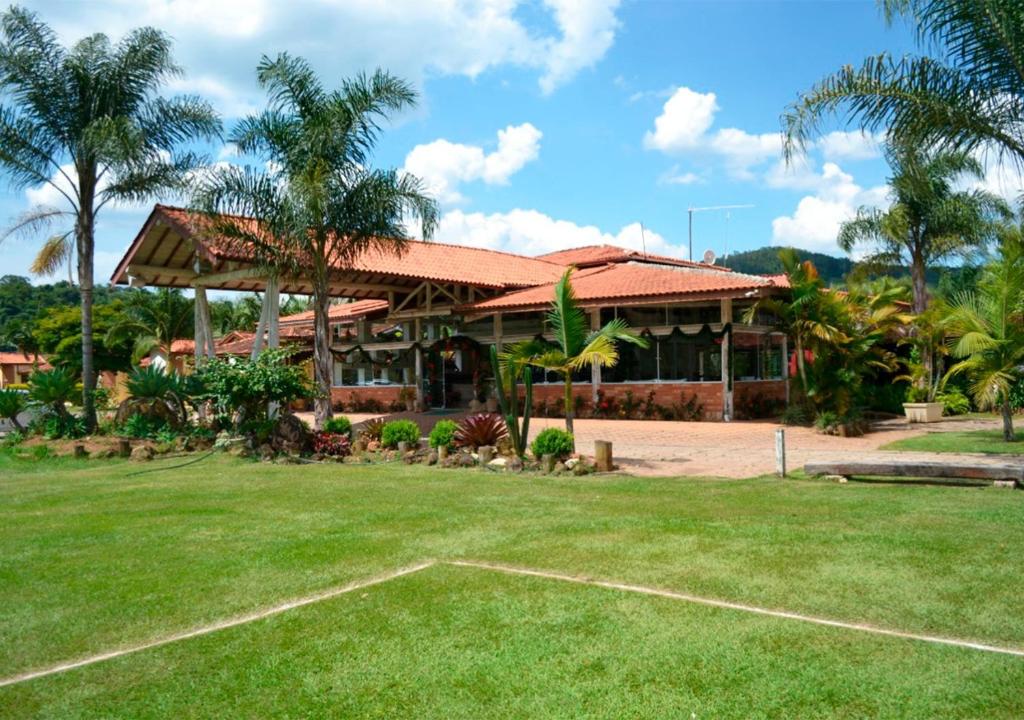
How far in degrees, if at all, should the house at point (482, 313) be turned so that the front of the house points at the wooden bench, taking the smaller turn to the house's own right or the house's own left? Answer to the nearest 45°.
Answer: approximately 45° to the house's own left

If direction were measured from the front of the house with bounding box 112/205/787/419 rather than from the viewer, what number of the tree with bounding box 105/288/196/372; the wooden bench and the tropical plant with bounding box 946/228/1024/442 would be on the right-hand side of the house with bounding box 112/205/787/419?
1

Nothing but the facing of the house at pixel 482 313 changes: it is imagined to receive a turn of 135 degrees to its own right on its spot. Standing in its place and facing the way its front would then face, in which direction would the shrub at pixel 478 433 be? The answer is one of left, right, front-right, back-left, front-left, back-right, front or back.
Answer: back

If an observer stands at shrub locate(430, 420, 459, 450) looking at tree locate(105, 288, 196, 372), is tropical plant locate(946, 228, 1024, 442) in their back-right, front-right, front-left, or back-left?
back-right

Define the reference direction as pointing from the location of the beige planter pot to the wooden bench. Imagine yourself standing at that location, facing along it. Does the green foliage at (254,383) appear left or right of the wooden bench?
right

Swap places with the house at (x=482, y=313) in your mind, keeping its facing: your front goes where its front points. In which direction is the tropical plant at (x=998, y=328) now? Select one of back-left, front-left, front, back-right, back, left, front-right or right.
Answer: left

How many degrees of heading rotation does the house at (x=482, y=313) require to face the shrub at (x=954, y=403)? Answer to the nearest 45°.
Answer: approximately 135° to its left

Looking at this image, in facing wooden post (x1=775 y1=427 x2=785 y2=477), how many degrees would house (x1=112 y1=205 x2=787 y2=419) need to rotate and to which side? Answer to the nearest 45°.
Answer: approximately 45° to its left

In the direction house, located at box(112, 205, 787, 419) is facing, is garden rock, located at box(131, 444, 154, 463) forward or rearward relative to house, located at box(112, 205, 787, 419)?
forward

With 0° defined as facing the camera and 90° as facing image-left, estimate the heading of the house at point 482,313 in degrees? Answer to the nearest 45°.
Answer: approximately 45°

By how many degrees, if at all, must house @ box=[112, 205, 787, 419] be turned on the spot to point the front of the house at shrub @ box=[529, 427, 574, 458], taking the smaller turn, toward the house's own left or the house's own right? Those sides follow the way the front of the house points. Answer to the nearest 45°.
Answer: approximately 45° to the house's own left

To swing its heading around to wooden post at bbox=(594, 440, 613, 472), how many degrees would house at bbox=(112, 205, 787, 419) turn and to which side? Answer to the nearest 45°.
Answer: approximately 45° to its left

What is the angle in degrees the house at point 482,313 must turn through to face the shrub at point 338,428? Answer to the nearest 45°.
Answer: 0° — it already faces it
